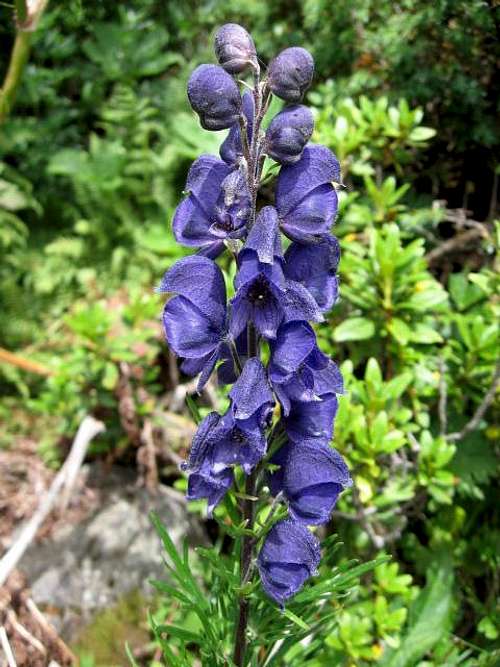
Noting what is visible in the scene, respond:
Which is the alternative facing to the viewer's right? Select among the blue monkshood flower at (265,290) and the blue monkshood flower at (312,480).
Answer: the blue monkshood flower at (312,480)

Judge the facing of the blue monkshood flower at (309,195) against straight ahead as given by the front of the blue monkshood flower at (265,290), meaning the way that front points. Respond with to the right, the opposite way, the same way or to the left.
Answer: to the left

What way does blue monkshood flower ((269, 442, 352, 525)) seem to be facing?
to the viewer's right

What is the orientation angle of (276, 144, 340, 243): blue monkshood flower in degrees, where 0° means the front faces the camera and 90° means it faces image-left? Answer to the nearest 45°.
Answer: approximately 270°

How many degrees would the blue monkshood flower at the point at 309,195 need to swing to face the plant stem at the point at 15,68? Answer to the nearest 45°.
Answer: approximately 135° to its left

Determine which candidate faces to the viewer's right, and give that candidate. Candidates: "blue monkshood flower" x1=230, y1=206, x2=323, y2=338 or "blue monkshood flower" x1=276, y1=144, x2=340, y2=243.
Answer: "blue monkshood flower" x1=276, y1=144, x2=340, y2=243
